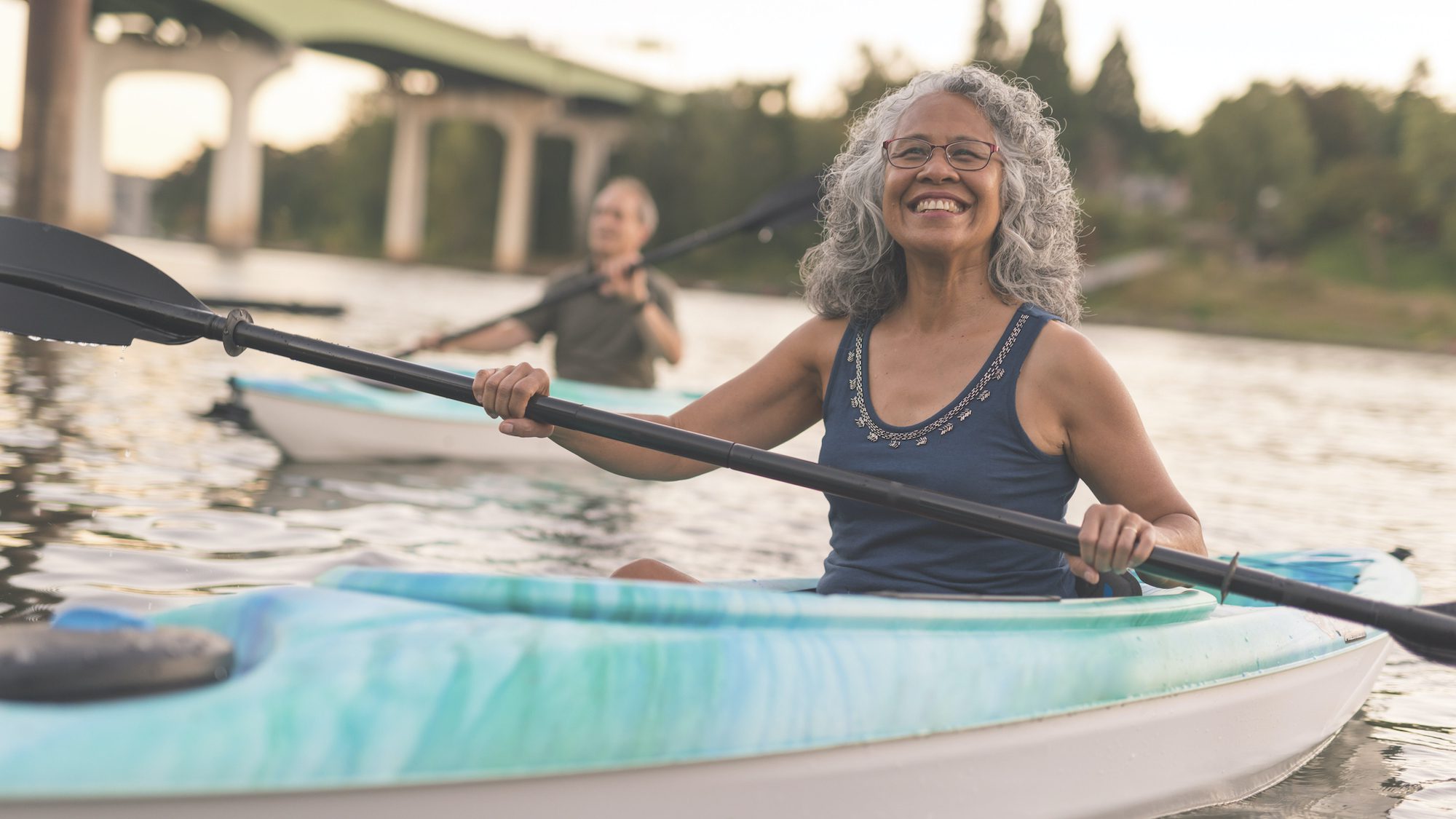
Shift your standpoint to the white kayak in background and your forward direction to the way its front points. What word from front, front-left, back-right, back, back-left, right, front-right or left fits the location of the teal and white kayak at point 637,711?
left

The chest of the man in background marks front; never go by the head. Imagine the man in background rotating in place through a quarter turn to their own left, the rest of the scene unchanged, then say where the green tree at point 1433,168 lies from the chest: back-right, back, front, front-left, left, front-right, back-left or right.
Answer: left

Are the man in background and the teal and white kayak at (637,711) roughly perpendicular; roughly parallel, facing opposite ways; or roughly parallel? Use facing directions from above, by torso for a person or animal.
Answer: roughly parallel

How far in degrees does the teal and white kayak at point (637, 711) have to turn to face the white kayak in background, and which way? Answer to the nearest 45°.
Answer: approximately 135° to its right

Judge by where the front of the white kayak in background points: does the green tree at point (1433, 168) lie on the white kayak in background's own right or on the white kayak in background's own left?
on the white kayak in background's own right

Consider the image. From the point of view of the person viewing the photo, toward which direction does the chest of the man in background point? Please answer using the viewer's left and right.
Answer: facing the viewer and to the left of the viewer

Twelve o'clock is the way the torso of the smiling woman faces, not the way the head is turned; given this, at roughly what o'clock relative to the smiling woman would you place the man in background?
The man in background is roughly at 4 o'clock from the smiling woman.

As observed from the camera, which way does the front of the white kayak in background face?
facing to the left of the viewer

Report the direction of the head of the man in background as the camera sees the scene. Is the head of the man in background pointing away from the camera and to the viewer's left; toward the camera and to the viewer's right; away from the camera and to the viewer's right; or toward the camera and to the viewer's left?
toward the camera and to the viewer's left

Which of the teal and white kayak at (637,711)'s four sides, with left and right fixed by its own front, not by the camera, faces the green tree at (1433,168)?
back

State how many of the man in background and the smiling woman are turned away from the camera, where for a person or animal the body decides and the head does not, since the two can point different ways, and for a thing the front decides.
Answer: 0
